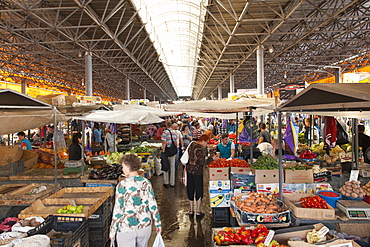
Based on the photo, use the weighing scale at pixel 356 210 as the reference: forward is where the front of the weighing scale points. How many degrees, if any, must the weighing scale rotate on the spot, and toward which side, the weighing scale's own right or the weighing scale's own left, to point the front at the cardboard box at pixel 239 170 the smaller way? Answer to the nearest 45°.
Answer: approximately 90° to the weighing scale's own right

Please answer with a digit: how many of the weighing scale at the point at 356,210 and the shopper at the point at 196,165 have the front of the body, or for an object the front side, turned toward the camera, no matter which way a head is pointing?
1

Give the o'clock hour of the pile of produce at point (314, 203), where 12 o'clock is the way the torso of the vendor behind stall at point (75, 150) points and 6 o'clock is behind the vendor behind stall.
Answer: The pile of produce is roughly at 2 o'clock from the vendor behind stall.

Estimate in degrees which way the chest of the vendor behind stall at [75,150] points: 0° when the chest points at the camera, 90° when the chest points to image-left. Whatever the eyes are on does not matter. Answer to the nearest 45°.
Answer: approximately 270°

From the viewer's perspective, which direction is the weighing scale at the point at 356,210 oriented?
toward the camera

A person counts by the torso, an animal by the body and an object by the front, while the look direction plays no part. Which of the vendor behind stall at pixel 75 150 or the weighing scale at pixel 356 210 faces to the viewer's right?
the vendor behind stall

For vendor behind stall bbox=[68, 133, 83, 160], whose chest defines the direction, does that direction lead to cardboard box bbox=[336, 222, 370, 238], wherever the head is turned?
no
